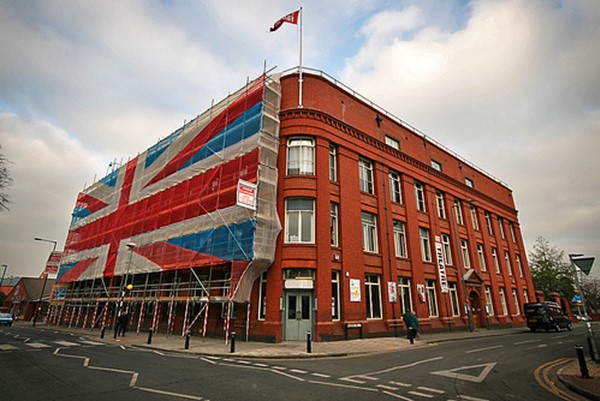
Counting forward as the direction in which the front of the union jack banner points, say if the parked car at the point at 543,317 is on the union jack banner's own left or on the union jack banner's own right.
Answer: on the union jack banner's own left

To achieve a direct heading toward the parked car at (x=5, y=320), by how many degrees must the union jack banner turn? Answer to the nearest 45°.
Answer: approximately 90° to its right

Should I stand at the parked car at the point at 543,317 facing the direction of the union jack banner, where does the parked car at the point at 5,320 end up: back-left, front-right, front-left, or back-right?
front-right

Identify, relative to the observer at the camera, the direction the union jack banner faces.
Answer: facing the viewer and to the left of the viewer
